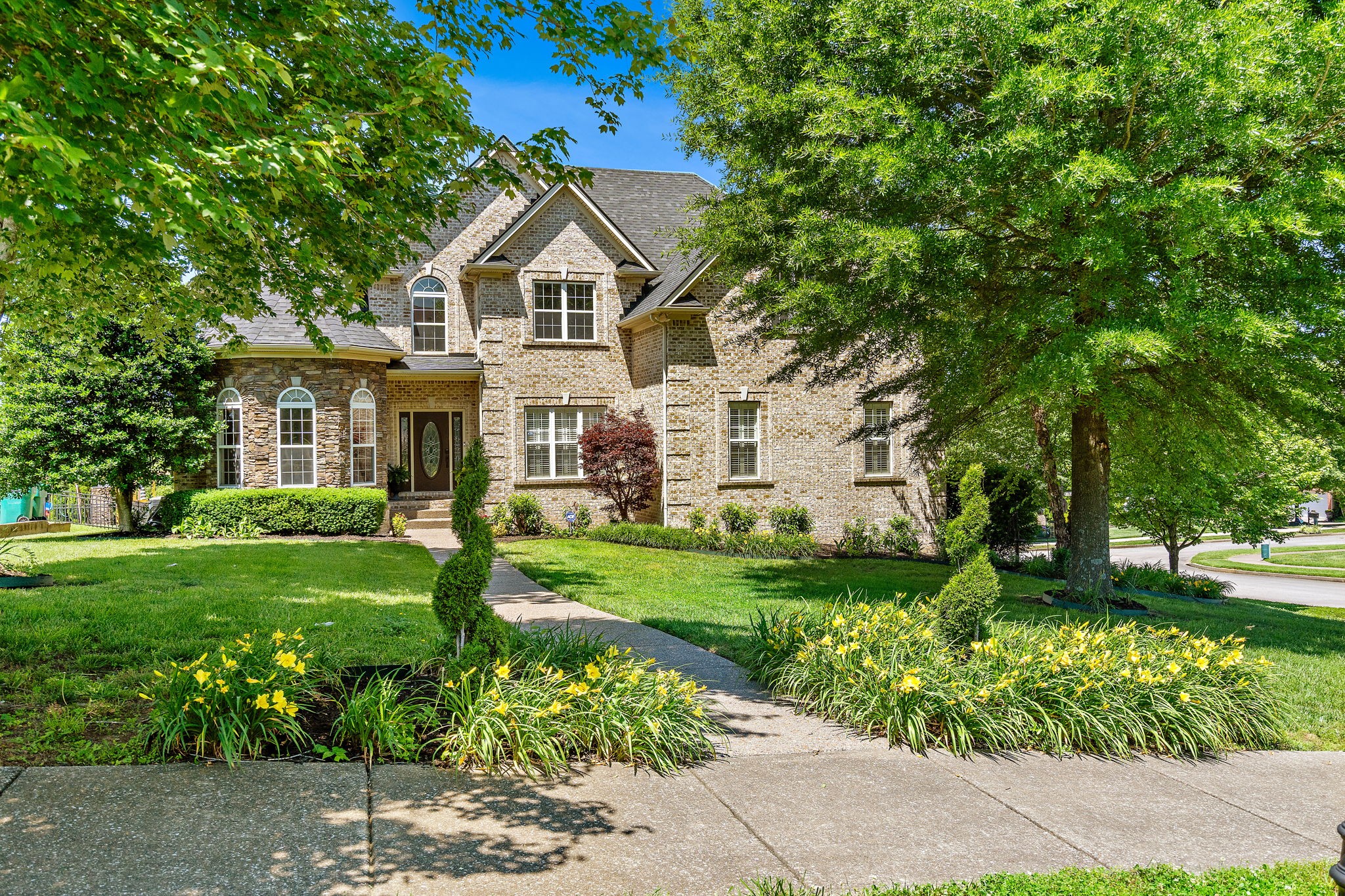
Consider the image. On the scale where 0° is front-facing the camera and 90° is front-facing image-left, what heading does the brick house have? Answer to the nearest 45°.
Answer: approximately 0°

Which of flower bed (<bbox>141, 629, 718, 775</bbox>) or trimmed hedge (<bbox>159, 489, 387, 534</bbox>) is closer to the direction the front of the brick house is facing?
the flower bed

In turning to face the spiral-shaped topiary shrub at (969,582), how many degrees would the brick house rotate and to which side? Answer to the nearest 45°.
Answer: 0° — it already faces it

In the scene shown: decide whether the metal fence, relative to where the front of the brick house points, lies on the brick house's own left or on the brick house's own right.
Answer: on the brick house's own right

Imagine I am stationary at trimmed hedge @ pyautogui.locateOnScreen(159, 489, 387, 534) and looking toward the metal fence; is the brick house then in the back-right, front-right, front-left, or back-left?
back-right

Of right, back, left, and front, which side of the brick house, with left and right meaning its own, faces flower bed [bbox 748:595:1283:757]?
front

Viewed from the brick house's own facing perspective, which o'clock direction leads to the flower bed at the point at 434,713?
The flower bed is roughly at 12 o'clock from the brick house.

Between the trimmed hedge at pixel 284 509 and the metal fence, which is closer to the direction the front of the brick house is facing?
the trimmed hedge

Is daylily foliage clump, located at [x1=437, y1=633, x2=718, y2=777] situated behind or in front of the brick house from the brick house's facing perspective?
in front
